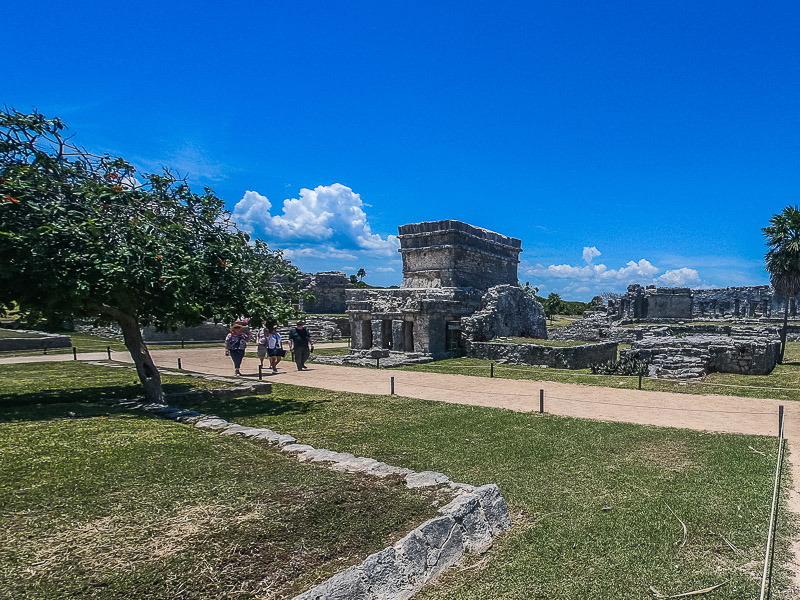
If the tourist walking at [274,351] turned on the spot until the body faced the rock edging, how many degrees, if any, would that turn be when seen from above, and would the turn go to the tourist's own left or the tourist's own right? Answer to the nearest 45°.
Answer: approximately 45° to the tourist's own right

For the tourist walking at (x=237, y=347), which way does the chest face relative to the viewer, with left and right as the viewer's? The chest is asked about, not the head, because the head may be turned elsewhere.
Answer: facing the viewer

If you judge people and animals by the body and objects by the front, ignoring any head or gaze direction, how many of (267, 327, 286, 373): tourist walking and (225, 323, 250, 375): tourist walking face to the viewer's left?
0

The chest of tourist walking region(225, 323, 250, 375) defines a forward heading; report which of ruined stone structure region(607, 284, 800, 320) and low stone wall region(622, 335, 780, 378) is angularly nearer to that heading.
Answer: the low stone wall

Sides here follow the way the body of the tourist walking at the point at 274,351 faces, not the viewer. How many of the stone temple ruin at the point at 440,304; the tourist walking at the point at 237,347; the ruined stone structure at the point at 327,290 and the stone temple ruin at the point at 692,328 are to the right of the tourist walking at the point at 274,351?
1

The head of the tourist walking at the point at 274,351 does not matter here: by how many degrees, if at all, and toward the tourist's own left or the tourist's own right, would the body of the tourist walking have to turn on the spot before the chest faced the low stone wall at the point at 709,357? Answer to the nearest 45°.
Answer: approximately 45° to the tourist's own left

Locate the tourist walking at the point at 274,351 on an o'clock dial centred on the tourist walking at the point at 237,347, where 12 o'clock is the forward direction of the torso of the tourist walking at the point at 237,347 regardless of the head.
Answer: the tourist walking at the point at 274,351 is roughly at 8 o'clock from the tourist walking at the point at 237,347.

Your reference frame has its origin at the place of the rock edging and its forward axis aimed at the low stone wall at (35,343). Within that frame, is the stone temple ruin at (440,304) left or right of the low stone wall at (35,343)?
right

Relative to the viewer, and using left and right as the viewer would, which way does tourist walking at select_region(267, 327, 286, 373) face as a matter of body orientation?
facing the viewer and to the right of the viewer

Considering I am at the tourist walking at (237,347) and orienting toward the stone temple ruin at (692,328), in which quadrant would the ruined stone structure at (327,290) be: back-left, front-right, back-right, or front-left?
front-left

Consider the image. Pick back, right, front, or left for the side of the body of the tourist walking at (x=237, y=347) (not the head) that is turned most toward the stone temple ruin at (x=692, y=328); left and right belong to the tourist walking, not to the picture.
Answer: left
